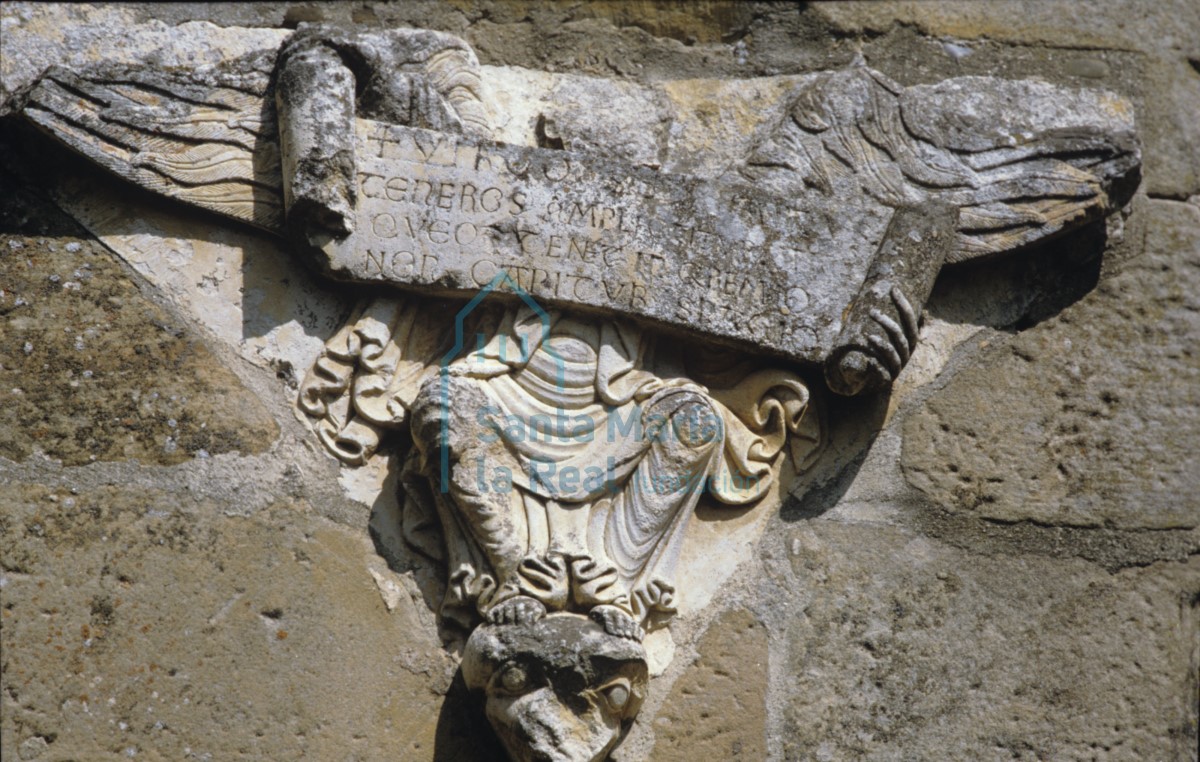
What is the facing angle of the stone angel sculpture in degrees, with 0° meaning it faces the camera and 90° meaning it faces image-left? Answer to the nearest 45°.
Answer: approximately 0°
